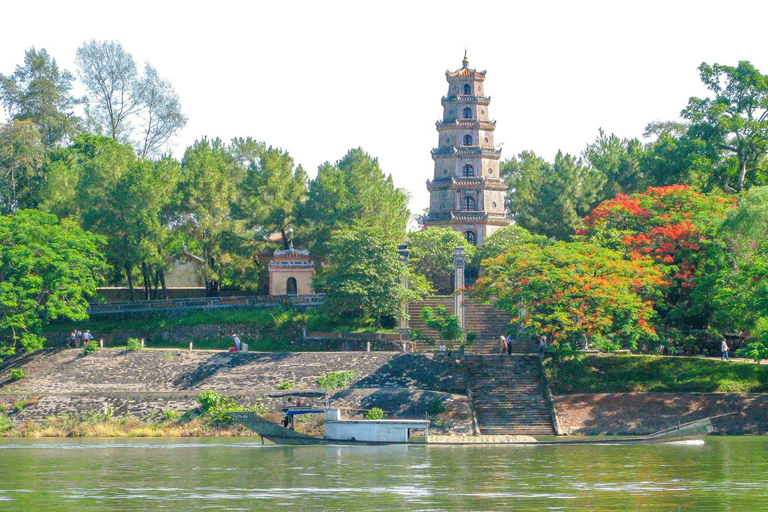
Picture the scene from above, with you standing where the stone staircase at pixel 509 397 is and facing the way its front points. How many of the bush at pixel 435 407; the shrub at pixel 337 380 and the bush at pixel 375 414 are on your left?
0

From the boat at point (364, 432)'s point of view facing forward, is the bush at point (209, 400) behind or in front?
behind

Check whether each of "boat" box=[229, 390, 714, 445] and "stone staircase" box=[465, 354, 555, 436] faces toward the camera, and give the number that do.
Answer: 1

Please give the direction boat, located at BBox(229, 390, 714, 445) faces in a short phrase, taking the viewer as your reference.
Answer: facing to the right of the viewer

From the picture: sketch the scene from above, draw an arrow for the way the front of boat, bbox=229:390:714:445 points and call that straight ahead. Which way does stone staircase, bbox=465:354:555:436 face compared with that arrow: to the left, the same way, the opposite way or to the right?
to the right

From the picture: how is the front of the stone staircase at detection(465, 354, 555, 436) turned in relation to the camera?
facing the viewer

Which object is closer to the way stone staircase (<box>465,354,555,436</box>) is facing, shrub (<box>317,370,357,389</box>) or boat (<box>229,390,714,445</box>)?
the boat

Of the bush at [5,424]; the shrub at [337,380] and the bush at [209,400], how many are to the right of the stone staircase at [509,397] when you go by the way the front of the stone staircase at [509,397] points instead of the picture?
3

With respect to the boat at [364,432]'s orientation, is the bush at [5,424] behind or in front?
behind

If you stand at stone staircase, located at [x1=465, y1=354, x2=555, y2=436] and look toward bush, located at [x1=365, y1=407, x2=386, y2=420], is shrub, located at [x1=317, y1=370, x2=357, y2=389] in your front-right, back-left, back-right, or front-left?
front-right

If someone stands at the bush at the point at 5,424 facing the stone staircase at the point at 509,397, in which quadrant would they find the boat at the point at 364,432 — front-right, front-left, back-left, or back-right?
front-right

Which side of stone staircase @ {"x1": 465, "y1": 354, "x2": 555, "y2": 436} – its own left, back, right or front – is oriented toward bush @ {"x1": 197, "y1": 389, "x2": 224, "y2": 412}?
right

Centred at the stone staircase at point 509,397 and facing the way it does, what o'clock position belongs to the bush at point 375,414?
The bush is roughly at 2 o'clock from the stone staircase.

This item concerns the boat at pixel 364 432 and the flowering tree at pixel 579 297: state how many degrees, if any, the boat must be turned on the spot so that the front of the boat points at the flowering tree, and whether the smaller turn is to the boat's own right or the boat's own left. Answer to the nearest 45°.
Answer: approximately 45° to the boat's own left
